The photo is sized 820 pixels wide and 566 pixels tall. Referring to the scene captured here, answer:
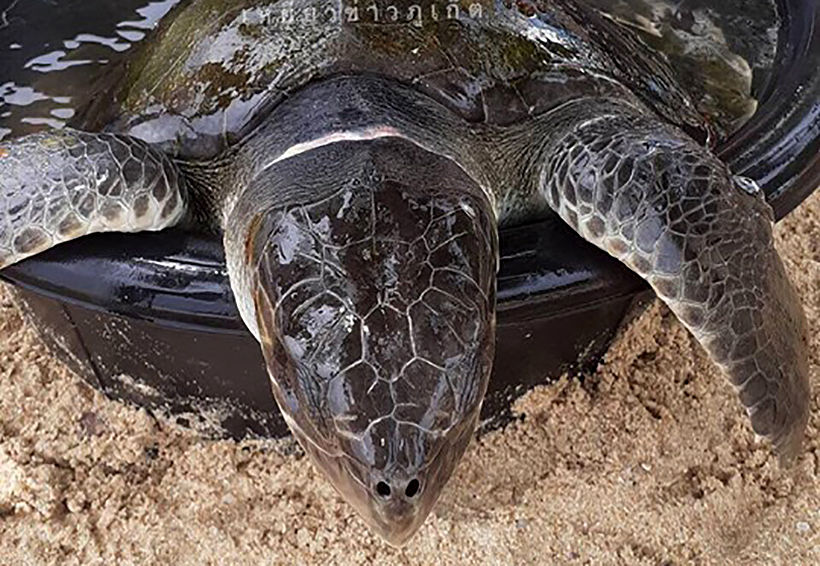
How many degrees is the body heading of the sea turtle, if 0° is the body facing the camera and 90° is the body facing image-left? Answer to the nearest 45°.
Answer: approximately 0°
